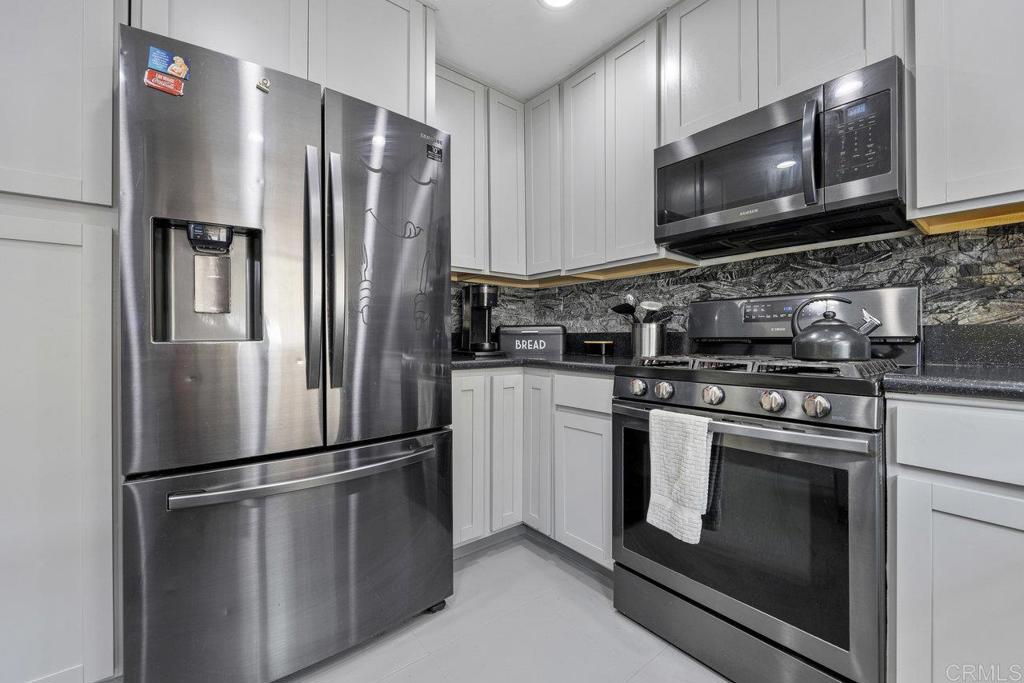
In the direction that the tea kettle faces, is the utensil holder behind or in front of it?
behind

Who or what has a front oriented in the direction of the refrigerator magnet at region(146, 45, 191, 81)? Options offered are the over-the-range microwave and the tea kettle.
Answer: the over-the-range microwave

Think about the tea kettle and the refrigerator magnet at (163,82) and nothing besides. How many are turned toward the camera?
1

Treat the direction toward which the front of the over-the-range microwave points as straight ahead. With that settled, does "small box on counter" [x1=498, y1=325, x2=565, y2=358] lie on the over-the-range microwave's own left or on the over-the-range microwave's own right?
on the over-the-range microwave's own right

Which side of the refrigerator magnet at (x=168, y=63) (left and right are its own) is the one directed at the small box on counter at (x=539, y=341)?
left

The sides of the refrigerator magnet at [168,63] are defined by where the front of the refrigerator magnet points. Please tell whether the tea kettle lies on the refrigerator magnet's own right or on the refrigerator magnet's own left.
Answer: on the refrigerator magnet's own left

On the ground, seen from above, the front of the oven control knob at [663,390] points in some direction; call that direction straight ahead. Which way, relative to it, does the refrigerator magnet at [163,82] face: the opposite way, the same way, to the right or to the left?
to the left

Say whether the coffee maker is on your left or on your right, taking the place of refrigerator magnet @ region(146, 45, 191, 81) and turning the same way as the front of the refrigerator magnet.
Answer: on your left

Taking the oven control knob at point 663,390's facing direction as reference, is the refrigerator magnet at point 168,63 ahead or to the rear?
ahead

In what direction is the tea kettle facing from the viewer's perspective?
to the viewer's right

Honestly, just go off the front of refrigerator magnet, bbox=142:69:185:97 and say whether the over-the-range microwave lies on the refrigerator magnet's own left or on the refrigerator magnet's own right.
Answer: on the refrigerator magnet's own left

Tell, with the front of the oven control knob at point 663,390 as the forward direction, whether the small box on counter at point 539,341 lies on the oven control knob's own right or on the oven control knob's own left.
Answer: on the oven control knob's own right

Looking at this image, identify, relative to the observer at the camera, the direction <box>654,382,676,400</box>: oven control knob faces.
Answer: facing the viewer and to the left of the viewer

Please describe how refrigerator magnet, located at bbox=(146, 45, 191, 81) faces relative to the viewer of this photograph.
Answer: facing the viewer

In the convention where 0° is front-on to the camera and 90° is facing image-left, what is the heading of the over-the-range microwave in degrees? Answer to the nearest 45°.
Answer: approximately 45°
